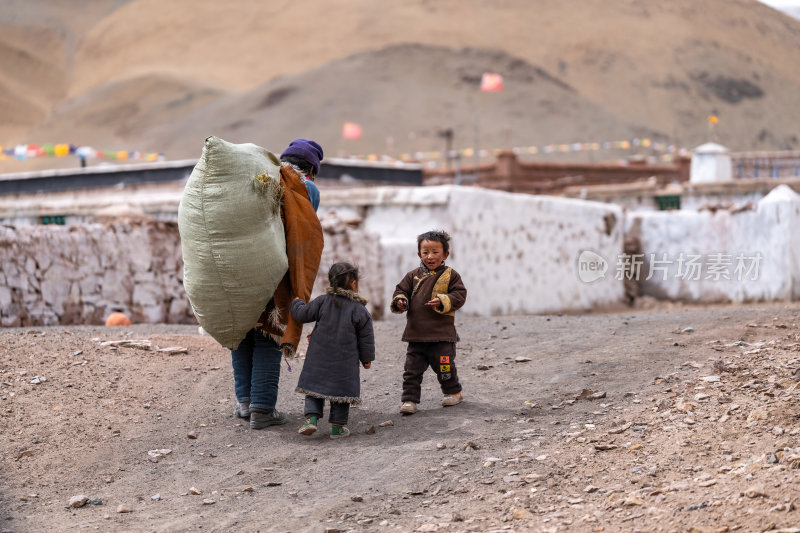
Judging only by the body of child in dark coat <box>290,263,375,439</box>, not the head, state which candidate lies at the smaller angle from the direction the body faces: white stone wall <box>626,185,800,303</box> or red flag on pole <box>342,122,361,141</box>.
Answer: the red flag on pole

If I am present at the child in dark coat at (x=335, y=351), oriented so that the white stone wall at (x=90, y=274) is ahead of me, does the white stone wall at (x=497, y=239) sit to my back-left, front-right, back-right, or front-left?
front-right

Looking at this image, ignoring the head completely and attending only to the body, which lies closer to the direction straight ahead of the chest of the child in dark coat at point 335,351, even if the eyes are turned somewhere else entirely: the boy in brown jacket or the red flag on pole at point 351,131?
the red flag on pole

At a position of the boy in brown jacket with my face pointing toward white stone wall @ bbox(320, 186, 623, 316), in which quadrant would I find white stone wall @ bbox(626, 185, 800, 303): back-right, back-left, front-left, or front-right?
front-right

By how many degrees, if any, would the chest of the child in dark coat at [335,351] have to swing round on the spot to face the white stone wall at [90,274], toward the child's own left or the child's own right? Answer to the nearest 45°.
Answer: approximately 45° to the child's own left

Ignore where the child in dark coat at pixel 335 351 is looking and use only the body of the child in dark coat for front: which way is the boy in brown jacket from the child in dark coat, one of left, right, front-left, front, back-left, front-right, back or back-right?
front-right

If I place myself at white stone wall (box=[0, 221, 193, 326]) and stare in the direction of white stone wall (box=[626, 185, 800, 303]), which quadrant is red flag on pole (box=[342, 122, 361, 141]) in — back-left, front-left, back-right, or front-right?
front-left

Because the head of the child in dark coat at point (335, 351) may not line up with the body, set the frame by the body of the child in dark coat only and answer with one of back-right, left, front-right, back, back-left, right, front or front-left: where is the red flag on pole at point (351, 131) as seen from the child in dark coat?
front

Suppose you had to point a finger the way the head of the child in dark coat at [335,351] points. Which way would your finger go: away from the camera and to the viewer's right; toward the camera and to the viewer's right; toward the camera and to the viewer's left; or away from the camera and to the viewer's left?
away from the camera and to the viewer's right

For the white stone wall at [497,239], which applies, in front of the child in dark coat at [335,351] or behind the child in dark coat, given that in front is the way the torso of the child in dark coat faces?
in front

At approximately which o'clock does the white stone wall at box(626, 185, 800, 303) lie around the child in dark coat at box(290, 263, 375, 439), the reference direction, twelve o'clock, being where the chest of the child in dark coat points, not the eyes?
The white stone wall is roughly at 1 o'clock from the child in dark coat.

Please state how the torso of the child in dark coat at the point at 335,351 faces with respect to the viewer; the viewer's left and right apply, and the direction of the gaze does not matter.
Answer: facing away from the viewer
